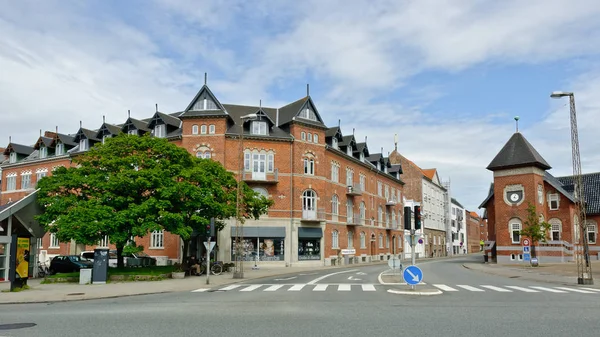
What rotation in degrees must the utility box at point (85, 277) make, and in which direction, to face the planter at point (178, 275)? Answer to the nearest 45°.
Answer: approximately 135° to its left

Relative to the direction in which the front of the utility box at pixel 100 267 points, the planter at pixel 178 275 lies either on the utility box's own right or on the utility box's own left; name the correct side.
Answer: on the utility box's own left

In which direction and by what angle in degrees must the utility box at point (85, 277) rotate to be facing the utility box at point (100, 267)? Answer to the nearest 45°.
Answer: approximately 90° to its left

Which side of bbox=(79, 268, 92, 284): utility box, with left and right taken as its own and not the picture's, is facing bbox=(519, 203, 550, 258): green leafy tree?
left
